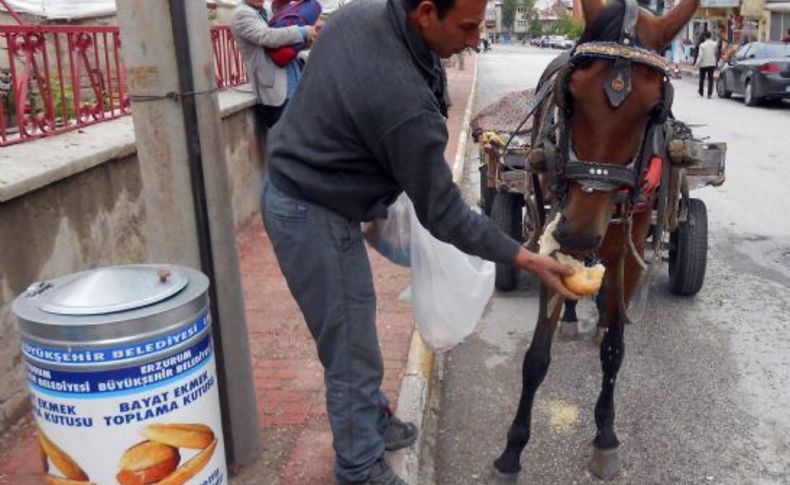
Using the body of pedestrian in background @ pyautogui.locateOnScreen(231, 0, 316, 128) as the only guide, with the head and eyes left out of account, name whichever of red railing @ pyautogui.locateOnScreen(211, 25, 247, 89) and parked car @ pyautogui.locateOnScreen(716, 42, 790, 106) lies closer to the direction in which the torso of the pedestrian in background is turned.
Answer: the parked car

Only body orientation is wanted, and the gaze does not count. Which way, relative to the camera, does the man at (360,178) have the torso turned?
to the viewer's right

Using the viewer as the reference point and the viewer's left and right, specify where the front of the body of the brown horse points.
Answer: facing the viewer

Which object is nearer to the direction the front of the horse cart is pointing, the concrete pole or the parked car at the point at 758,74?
the concrete pole

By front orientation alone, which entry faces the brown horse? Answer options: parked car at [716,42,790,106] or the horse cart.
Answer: the horse cart

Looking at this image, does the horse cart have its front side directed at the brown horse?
yes

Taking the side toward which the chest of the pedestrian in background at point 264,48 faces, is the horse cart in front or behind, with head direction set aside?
in front

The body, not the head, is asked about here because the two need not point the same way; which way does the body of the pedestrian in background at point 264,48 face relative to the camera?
to the viewer's right

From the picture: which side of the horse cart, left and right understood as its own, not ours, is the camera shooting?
front

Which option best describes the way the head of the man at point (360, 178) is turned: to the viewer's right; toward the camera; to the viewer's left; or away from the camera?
to the viewer's right

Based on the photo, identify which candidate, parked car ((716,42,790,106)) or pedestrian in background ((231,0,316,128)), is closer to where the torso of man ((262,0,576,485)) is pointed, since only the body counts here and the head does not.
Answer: the parked car

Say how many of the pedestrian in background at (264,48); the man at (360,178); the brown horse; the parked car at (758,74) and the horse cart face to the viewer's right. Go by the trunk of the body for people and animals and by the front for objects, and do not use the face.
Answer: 2
